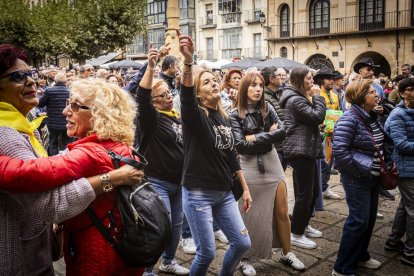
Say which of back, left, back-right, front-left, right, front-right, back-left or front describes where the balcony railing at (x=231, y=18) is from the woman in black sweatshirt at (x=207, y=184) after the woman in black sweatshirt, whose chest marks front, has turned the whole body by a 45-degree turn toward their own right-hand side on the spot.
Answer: back

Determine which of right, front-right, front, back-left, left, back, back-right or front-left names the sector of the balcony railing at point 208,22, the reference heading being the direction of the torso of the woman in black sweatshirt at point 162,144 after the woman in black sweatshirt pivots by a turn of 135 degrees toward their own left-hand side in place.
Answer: front

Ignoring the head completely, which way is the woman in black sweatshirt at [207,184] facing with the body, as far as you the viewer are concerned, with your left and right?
facing the viewer and to the right of the viewer

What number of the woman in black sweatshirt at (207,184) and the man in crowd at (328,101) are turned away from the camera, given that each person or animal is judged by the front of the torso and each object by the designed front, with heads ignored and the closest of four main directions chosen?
0

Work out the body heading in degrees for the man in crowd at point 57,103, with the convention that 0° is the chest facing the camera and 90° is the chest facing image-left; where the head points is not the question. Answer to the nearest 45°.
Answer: approximately 180°

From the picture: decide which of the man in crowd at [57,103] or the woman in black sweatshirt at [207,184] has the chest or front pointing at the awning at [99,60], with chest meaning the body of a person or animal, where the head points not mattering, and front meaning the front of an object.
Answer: the man in crowd

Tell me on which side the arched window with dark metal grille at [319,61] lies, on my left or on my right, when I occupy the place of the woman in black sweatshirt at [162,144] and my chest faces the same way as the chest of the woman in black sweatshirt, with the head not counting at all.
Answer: on my left

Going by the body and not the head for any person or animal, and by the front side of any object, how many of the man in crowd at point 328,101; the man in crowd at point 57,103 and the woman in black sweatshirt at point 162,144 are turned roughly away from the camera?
1

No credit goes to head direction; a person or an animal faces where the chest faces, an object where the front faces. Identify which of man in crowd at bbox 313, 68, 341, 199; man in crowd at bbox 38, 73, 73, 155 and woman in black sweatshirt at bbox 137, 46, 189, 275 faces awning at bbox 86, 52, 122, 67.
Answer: man in crowd at bbox 38, 73, 73, 155

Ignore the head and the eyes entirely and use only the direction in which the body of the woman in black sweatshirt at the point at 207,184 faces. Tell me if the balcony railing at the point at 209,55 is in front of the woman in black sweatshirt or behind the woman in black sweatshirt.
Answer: behind

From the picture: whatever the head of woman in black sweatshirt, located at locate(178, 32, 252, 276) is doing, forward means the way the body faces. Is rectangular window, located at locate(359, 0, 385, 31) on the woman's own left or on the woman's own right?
on the woman's own left
